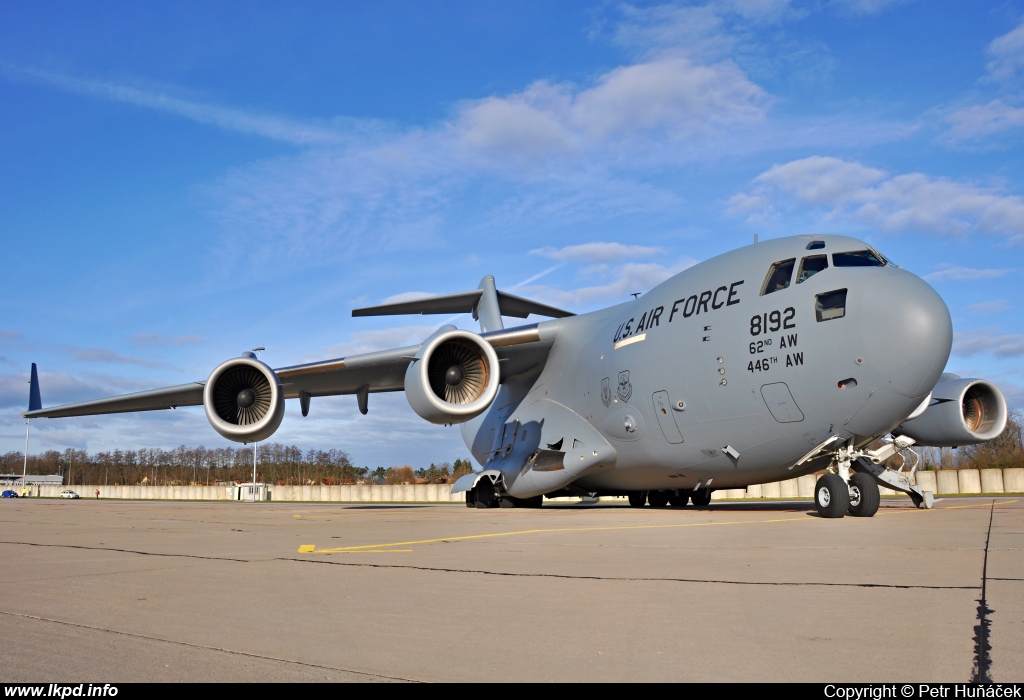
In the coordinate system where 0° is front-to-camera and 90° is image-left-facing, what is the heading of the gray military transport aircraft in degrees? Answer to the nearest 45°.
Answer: approximately 315°
